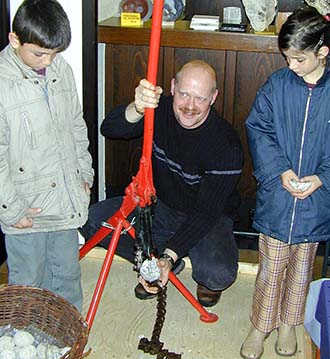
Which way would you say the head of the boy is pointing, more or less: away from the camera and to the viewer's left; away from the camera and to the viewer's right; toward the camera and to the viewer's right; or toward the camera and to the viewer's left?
toward the camera and to the viewer's right

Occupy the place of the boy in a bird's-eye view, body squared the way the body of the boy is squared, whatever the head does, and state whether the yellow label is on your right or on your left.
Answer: on your left

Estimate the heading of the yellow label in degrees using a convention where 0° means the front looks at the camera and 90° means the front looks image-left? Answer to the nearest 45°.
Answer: approximately 0°

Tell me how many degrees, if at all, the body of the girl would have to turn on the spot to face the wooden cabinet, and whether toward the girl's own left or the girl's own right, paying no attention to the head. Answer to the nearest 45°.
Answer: approximately 135° to the girl's own right

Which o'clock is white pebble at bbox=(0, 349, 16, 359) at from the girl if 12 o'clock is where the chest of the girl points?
The white pebble is roughly at 2 o'clock from the girl.

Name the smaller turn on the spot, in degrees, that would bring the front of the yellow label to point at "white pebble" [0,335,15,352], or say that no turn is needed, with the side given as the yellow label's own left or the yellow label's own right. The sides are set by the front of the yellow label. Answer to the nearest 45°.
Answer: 0° — it already faces it

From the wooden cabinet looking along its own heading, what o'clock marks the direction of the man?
The man is roughly at 12 o'clock from the wooden cabinet.
